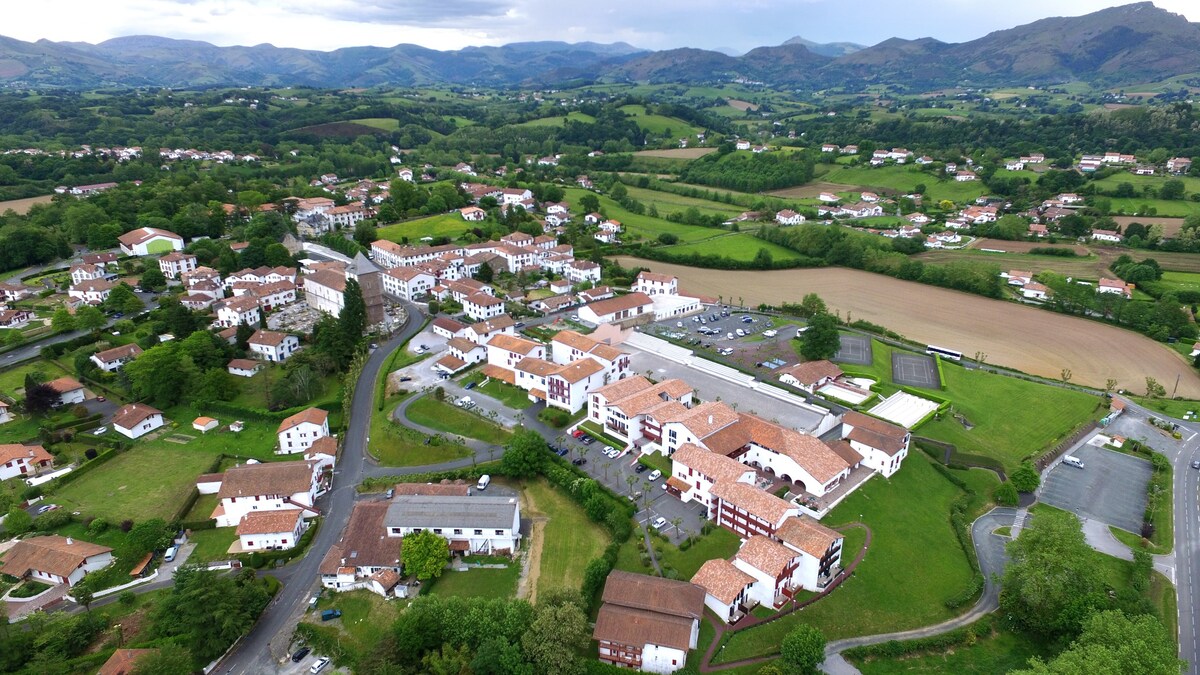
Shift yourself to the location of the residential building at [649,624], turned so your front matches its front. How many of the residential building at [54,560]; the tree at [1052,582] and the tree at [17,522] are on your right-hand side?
2

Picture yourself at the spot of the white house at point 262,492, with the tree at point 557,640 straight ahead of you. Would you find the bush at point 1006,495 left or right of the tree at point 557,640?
left

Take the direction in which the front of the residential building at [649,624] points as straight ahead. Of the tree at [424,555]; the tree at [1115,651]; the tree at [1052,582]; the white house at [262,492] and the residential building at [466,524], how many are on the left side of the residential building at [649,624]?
2

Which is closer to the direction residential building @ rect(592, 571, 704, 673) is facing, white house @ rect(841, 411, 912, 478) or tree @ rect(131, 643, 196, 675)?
the tree

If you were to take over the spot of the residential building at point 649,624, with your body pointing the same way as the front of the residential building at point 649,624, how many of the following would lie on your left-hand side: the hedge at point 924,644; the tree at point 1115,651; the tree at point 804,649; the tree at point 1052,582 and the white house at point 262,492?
4

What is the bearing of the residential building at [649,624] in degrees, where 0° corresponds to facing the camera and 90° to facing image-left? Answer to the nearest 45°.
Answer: approximately 0°

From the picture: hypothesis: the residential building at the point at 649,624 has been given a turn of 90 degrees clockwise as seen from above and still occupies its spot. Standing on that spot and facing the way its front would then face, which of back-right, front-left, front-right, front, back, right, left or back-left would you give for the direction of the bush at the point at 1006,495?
back-right

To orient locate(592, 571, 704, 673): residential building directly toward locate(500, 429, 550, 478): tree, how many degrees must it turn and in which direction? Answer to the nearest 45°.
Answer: approximately 135° to its right

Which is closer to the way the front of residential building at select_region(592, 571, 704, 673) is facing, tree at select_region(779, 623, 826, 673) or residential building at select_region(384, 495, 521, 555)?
the tree

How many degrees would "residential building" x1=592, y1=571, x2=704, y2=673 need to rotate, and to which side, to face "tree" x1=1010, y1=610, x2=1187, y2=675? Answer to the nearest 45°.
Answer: approximately 90° to its left

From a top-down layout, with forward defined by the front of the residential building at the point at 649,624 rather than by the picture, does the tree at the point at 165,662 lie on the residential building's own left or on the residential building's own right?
on the residential building's own right

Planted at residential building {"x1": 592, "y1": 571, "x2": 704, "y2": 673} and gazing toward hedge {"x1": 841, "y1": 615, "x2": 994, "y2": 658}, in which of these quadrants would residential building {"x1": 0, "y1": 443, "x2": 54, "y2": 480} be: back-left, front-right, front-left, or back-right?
back-left

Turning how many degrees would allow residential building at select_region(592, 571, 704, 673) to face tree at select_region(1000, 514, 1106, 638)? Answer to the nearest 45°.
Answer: approximately 90° to its left

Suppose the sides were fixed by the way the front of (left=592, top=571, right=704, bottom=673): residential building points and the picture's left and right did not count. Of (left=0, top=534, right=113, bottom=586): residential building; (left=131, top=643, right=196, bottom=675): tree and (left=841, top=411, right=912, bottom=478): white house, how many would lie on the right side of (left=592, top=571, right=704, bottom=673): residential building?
2
